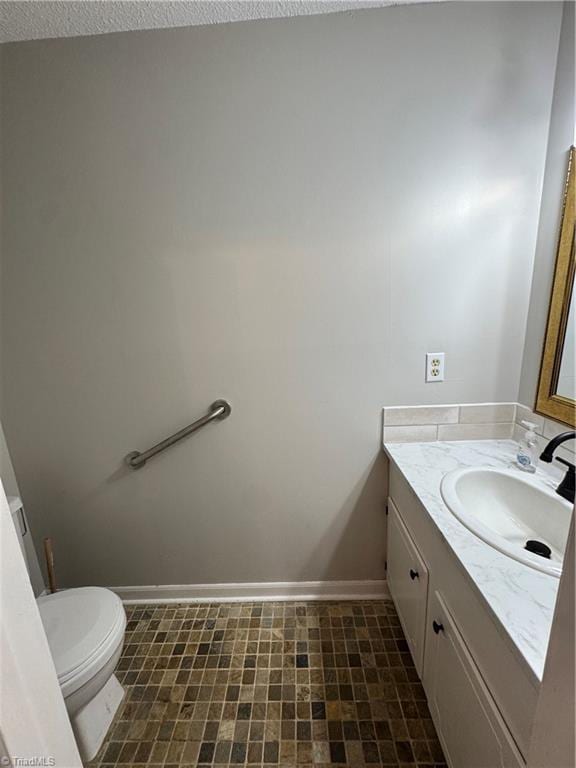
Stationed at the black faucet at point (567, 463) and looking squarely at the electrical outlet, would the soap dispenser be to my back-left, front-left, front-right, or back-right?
front-right

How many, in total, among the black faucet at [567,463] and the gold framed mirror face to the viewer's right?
0

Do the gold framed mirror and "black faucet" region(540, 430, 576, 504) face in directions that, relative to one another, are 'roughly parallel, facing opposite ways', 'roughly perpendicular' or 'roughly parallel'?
roughly parallel

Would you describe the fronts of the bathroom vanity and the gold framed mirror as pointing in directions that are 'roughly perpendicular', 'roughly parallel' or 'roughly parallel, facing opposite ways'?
roughly parallel

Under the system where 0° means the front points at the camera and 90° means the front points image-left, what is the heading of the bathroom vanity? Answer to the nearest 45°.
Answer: approximately 45°

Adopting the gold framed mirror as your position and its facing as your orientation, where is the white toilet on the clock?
The white toilet is roughly at 12 o'clock from the gold framed mirror.

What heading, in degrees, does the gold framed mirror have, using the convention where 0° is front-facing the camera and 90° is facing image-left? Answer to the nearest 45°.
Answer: approximately 45°

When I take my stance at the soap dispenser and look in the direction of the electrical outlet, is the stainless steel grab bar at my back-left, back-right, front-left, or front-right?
front-left

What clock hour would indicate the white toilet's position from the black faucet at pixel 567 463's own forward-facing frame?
The white toilet is roughly at 12 o'clock from the black faucet.
